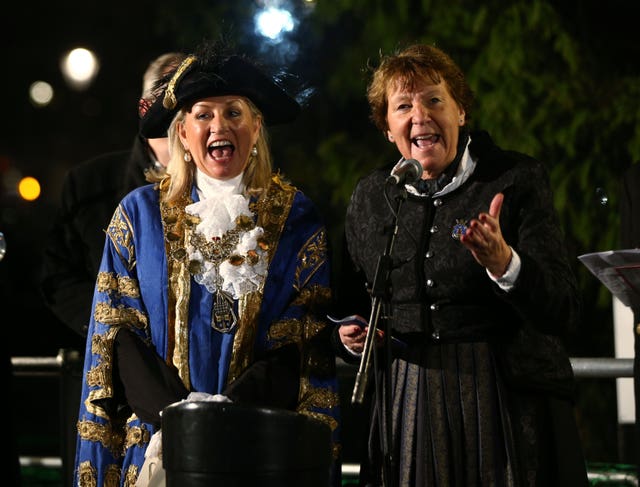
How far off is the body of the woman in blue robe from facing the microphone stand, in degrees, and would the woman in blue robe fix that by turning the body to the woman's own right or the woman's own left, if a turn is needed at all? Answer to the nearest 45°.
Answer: approximately 45° to the woman's own left

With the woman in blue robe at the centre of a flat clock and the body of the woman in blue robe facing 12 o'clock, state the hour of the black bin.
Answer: The black bin is roughly at 12 o'clock from the woman in blue robe.

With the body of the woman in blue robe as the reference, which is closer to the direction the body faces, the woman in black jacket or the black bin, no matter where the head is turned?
the black bin

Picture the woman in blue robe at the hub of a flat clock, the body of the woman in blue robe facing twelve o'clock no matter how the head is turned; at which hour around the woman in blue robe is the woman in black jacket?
The woman in black jacket is roughly at 10 o'clock from the woman in blue robe.

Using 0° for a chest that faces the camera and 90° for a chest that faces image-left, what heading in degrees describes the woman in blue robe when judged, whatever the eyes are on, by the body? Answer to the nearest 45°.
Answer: approximately 0°
